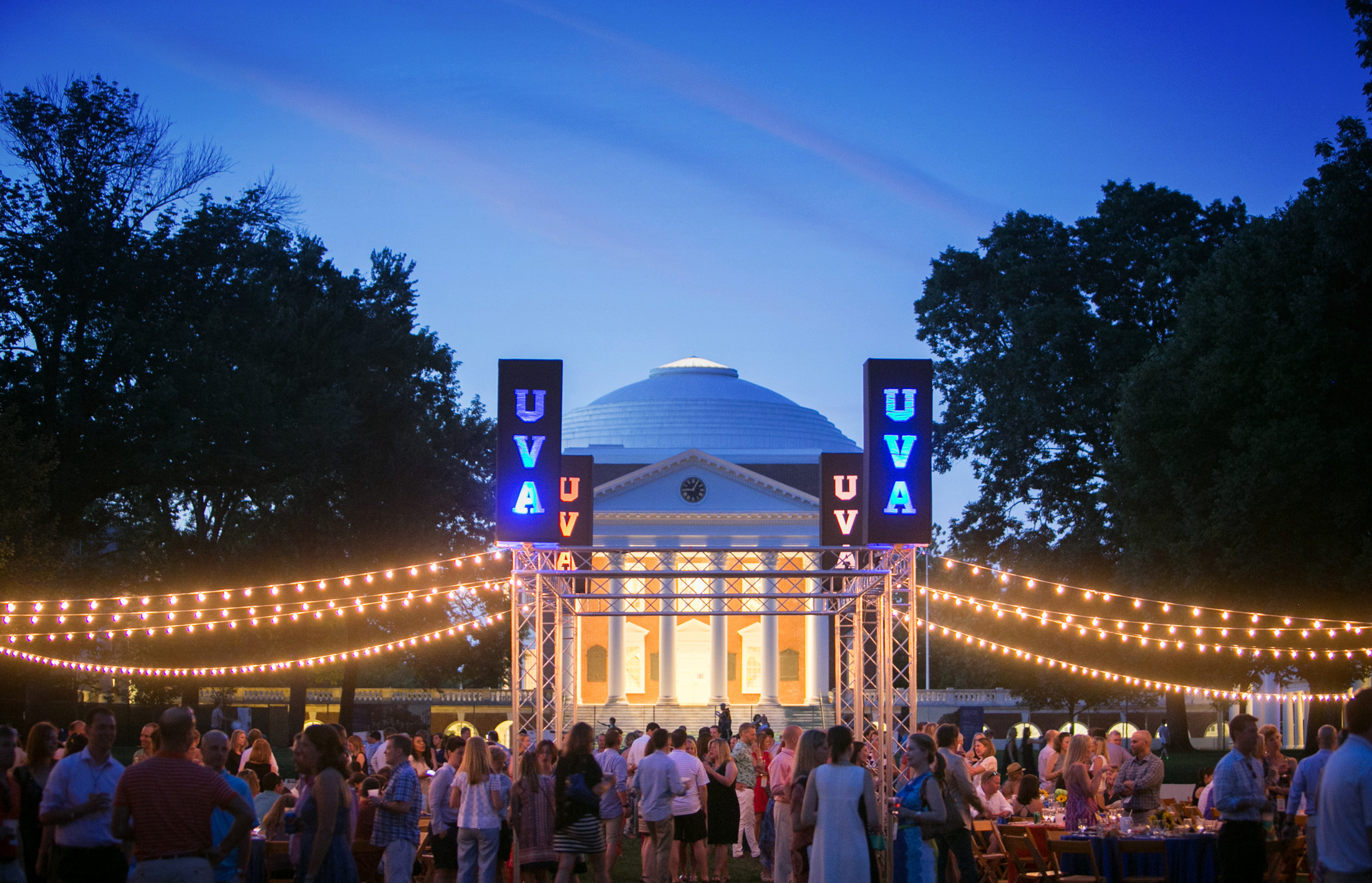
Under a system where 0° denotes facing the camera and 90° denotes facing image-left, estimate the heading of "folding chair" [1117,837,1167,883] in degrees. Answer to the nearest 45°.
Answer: approximately 180°

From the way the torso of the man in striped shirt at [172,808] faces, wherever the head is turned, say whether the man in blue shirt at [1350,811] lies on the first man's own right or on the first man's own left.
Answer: on the first man's own right

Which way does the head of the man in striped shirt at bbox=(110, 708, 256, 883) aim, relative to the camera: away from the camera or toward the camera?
away from the camera

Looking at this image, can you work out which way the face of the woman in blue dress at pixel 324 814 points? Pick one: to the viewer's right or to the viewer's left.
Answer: to the viewer's left

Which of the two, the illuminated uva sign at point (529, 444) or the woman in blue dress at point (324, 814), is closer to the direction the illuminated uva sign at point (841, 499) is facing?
the woman in blue dress

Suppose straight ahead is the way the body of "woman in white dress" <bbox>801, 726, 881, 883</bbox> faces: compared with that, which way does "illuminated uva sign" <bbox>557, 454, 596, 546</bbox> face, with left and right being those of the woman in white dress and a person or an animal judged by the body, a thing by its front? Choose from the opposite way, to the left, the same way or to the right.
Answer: the opposite way

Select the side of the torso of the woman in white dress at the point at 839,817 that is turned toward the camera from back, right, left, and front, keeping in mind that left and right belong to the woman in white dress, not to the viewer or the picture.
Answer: back
